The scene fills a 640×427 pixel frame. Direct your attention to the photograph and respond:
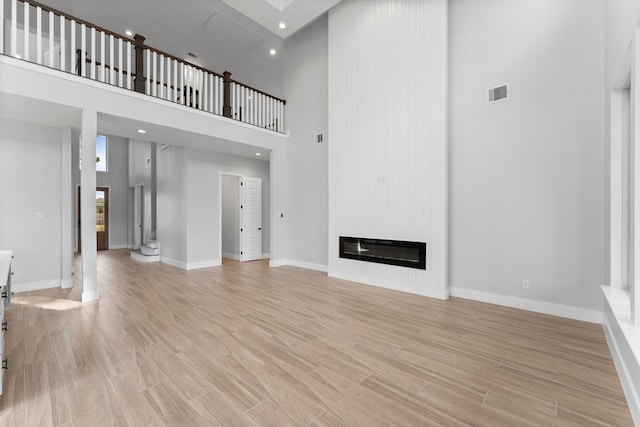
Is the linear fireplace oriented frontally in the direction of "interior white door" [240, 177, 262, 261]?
no

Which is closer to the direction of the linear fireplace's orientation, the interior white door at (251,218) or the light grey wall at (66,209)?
the light grey wall

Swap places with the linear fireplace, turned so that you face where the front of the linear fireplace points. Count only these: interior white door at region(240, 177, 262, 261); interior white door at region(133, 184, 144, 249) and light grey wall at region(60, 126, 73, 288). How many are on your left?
0

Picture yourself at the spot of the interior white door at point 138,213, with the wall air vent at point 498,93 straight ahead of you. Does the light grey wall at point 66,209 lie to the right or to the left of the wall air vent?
right

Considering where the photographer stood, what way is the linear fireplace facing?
facing the viewer and to the left of the viewer

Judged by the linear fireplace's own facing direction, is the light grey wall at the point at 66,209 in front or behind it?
in front

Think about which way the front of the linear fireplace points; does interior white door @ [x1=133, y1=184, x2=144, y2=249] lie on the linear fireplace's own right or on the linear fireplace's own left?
on the linear fireplace's own right

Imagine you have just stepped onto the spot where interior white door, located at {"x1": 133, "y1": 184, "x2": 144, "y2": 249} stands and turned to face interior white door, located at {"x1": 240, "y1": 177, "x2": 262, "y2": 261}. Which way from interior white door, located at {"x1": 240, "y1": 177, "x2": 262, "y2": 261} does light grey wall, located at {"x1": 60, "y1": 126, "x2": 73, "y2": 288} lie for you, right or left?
right
